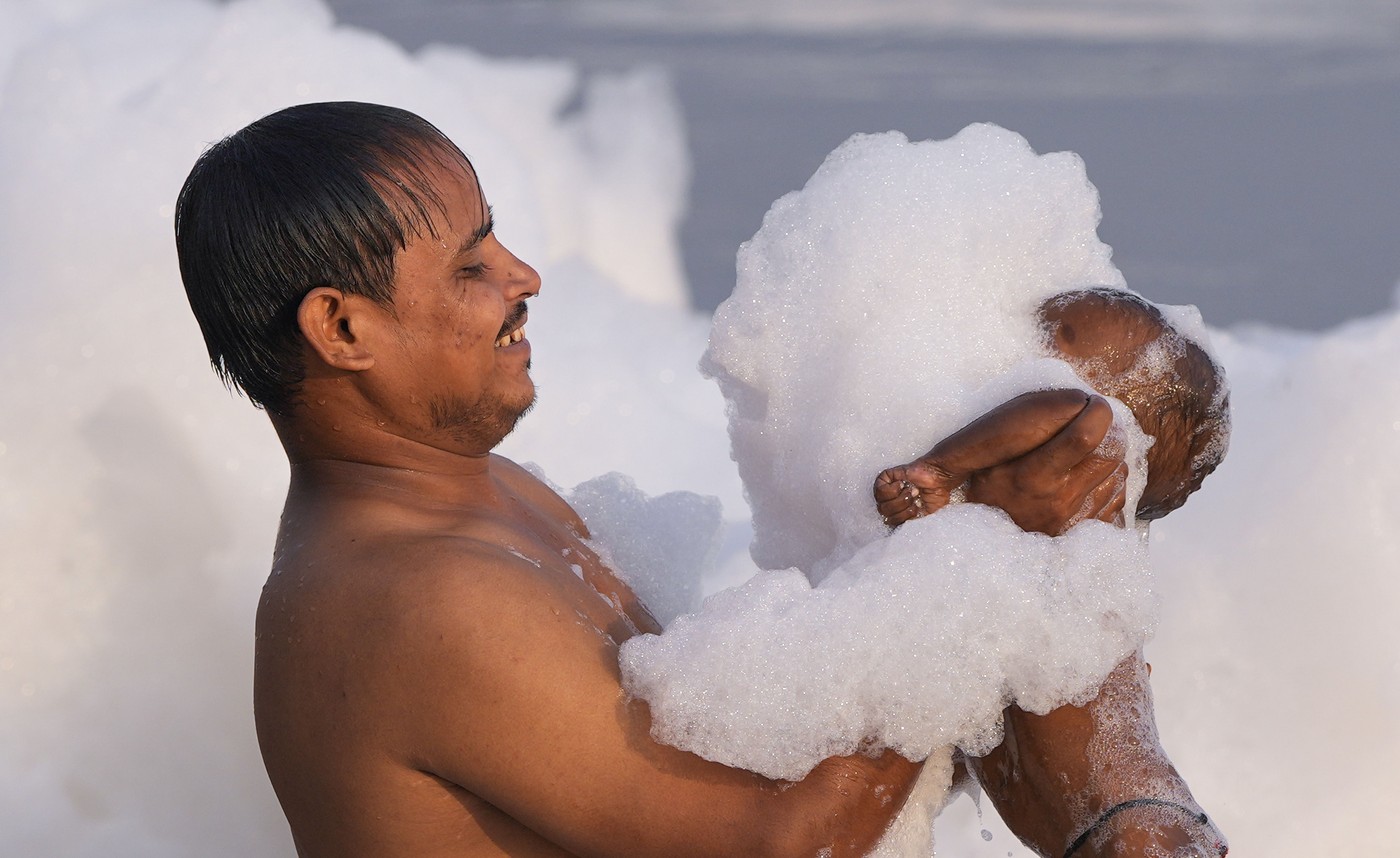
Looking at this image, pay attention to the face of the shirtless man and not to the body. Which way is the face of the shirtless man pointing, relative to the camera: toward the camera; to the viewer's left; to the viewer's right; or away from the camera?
to the viewer's right

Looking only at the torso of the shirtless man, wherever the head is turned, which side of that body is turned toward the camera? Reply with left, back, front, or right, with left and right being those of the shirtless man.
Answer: right
